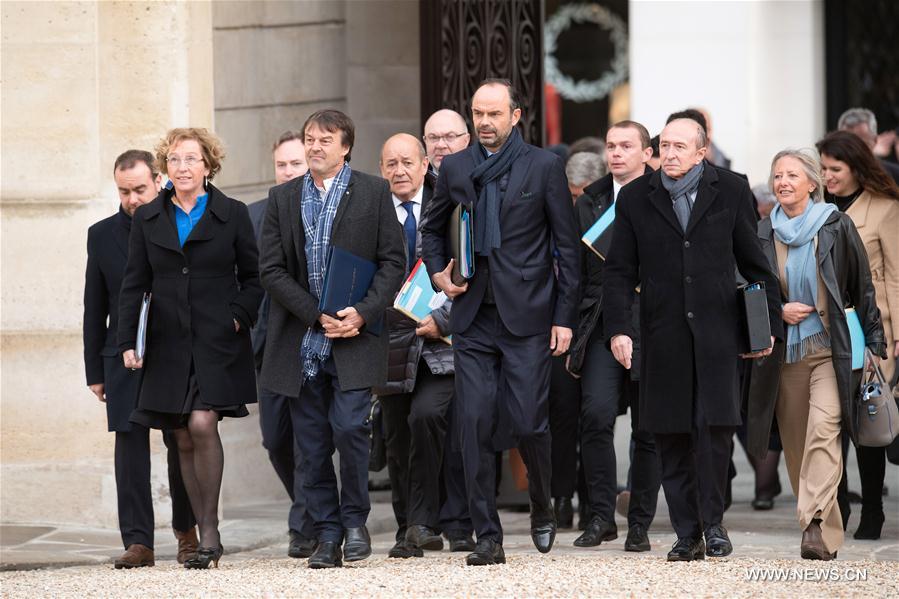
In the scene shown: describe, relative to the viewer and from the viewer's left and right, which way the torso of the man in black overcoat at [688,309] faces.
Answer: facing the viewer

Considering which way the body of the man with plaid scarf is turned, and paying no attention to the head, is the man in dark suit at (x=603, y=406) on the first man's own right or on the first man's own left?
on the first man's own left

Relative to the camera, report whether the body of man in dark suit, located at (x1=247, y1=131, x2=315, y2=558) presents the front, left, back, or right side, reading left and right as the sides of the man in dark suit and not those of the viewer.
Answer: front

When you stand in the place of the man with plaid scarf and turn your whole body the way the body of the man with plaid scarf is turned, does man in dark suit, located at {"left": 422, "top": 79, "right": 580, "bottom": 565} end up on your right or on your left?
on your left

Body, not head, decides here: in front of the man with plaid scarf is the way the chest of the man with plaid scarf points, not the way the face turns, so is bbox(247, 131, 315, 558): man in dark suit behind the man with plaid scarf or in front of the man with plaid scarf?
behind

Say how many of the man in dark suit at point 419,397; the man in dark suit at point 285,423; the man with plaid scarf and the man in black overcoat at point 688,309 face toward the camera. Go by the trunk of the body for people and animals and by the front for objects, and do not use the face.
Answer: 4

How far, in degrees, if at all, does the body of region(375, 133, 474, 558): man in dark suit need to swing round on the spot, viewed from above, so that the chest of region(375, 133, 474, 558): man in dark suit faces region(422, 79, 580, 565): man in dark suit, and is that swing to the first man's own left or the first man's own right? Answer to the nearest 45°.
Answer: approximately 45° to the first man's own left

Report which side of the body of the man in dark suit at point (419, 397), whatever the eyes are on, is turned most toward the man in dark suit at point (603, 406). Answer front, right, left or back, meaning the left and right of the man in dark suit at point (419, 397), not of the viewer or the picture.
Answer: left

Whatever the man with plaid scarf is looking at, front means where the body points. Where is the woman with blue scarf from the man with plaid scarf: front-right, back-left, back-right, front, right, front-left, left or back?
left

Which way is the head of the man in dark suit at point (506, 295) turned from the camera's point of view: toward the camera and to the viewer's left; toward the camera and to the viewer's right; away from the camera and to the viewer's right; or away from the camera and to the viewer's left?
toward the camera and to the viewer's left

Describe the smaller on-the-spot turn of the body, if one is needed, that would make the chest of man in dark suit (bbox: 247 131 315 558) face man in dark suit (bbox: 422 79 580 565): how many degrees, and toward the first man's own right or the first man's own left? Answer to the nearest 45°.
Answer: approximately 45° to the first man's own left
